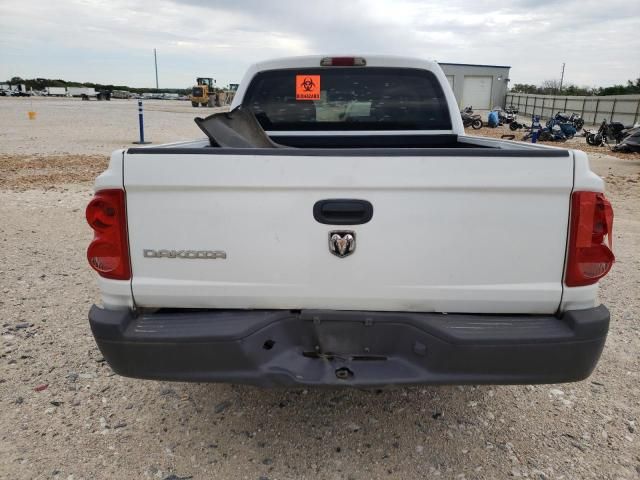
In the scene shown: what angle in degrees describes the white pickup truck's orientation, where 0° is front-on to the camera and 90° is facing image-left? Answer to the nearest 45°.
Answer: approximately 180°

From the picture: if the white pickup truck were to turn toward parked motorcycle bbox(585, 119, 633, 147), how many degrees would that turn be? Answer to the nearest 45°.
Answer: approximately 45° to its right

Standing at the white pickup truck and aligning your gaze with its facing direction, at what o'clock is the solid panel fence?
The solid panel fence is roughly at 1 o'clock from the white pickup truck.

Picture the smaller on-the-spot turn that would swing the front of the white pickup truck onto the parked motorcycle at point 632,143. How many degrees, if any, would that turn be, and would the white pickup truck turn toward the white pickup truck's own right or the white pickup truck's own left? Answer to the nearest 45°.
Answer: approximately 45° to the white pickup truck's own right

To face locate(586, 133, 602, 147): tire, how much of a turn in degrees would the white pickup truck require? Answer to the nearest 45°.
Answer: approximately 45° to its right
